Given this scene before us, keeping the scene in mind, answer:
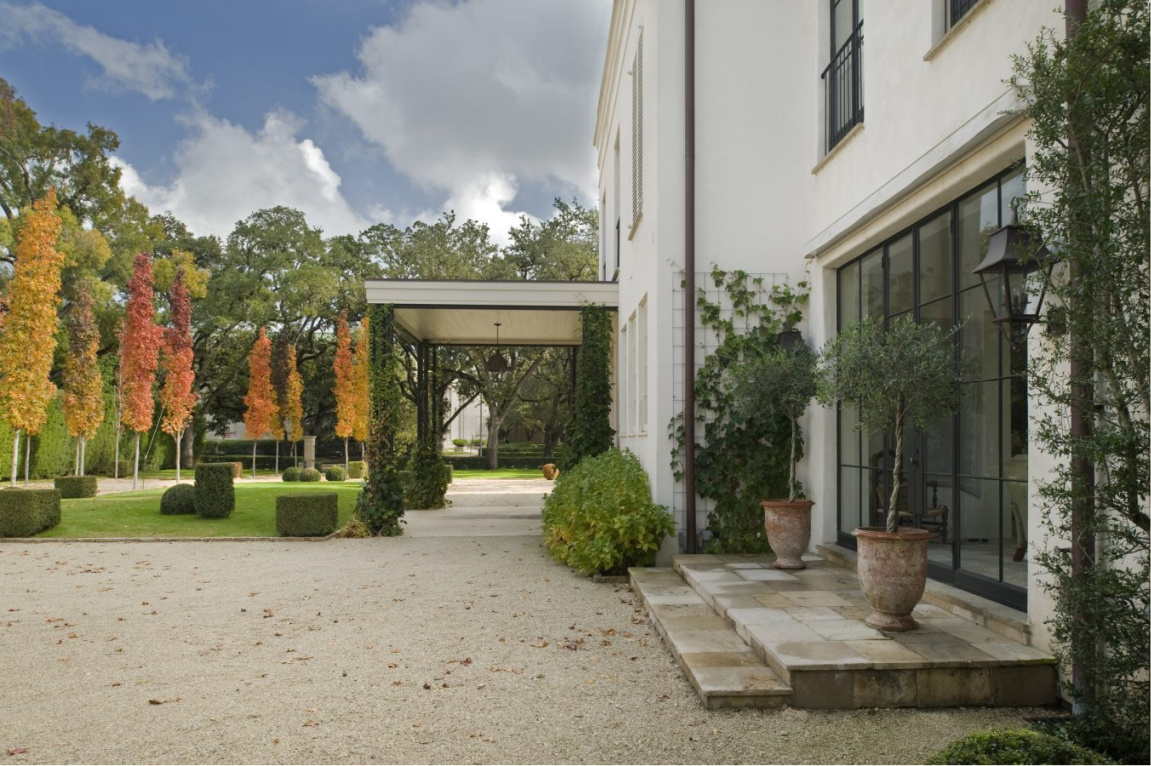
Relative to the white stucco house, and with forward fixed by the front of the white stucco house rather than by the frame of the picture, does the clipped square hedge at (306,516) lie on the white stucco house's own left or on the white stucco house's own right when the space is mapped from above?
on the white stucco house's own right

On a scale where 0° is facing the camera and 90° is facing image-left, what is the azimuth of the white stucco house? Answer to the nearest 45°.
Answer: approximately 45°

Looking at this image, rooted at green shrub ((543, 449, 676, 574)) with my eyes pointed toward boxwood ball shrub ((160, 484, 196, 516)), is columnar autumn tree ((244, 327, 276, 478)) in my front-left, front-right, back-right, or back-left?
front-right

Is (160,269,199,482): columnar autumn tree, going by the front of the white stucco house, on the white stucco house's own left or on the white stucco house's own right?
on the white stucco house's own right

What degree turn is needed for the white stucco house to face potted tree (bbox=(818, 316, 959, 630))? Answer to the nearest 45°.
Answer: approximately 45° to its left

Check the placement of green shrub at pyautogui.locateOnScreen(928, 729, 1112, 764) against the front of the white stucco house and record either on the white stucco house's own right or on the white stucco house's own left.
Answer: on the white stucco house's own left

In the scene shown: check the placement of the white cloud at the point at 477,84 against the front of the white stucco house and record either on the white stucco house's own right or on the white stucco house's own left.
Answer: on the white stucco house's own right
